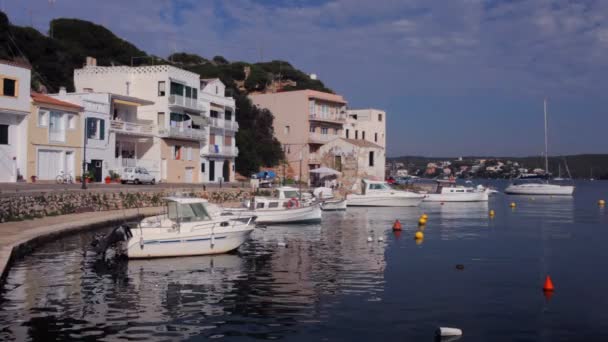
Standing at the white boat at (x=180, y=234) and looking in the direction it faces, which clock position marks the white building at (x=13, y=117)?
The white building is roughly at 8 o'clock from the white boat.

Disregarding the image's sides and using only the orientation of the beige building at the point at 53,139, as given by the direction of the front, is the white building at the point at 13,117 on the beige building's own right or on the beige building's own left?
on the beige building's own right

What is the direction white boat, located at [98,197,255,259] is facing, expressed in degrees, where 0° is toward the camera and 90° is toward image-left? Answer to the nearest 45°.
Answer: approximately 270°

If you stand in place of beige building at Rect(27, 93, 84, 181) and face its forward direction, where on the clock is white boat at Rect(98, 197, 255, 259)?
The white boat is roughly at 1 o'clock from the beige building.

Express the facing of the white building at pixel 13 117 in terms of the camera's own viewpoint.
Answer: facing the viewer and to the right of the viewer

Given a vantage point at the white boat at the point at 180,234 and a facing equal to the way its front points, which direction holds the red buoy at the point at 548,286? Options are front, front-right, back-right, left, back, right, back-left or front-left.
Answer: front-right

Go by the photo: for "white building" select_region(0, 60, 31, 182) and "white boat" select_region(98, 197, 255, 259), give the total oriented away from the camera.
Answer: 0

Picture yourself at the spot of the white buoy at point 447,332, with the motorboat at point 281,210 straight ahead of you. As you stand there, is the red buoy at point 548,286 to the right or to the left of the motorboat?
right

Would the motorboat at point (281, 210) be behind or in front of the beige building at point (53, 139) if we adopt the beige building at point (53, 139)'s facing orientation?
in front

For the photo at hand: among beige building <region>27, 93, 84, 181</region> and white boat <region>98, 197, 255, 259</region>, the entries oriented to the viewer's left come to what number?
0

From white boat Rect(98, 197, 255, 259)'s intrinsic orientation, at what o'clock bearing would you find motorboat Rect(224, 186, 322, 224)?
The motorboat is roughly at 10 o'clock from the white boat.

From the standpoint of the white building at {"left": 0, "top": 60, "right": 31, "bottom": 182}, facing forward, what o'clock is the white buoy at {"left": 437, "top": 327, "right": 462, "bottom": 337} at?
The white buoy is roughly at 1 o'clock from the white building.

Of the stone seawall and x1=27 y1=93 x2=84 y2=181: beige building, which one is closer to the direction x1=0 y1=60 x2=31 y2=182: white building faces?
the stone seawall
